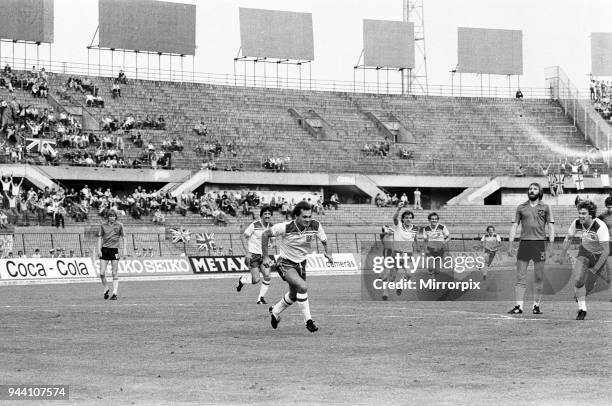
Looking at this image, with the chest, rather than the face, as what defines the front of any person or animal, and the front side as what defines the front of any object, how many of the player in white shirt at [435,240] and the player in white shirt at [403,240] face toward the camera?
2

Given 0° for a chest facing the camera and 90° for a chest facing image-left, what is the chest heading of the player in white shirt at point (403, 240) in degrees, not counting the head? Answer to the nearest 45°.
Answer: approximately 0°

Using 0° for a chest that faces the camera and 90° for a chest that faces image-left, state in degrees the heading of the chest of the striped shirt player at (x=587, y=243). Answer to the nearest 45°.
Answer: approximately 45°

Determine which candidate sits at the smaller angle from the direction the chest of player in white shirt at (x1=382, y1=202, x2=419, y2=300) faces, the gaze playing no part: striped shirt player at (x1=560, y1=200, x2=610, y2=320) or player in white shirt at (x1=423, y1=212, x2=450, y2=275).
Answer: the striped shirt player

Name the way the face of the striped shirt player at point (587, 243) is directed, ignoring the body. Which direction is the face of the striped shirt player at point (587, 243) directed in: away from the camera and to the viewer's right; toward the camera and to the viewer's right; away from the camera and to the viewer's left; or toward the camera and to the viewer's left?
toward the camera and to the viewer's left

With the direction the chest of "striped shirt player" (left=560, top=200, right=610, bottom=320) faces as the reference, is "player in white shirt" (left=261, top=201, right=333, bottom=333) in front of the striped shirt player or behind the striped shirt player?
in front

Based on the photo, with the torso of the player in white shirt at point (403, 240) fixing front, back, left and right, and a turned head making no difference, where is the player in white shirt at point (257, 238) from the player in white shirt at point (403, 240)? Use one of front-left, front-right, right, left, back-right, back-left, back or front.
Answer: right
